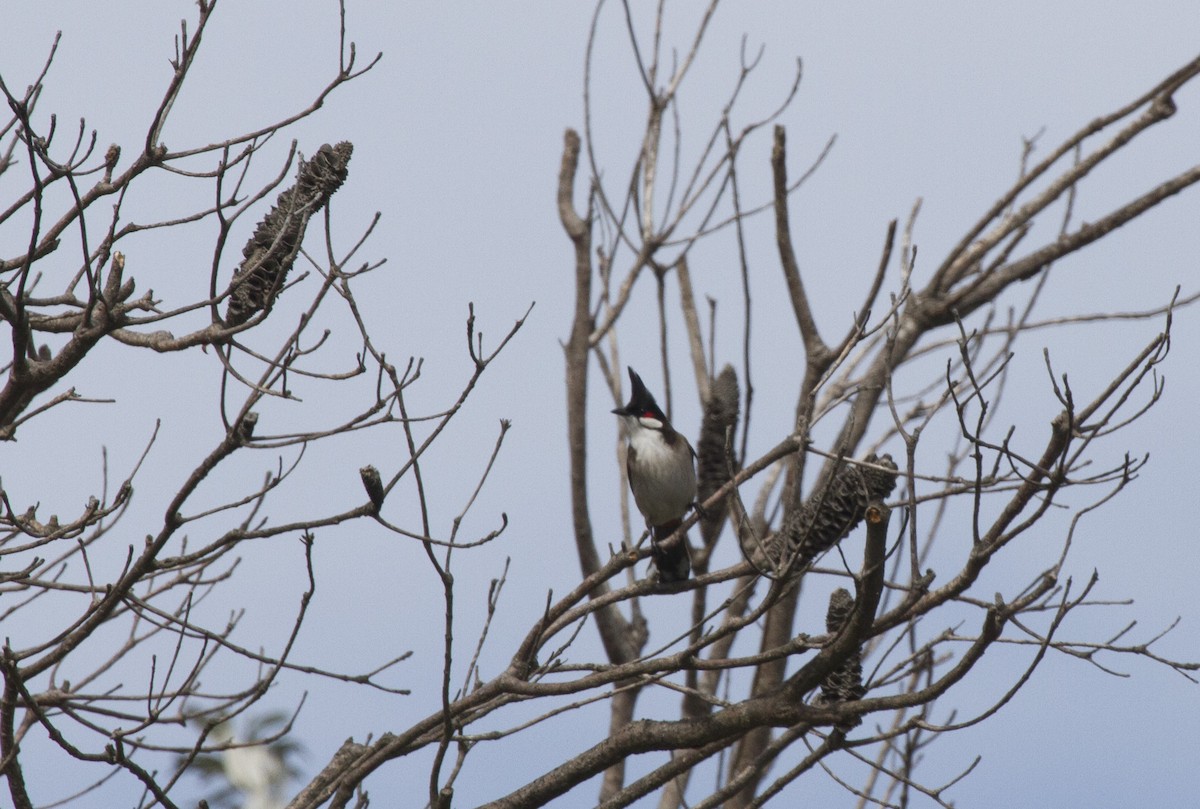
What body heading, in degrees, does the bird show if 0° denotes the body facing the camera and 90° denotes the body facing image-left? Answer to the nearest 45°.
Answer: approximately 45°
